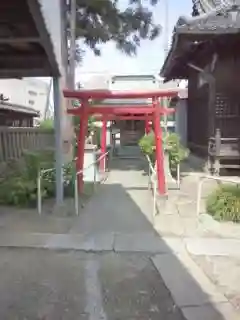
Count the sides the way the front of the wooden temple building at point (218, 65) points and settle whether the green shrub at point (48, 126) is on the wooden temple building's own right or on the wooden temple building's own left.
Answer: on the wooden temple building's own right

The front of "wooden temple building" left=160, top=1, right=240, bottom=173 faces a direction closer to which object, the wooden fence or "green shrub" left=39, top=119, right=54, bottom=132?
the wooden fence

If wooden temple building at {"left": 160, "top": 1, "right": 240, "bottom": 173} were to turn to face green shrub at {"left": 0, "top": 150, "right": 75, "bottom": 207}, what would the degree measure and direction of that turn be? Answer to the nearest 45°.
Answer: approximately 45° to its right
